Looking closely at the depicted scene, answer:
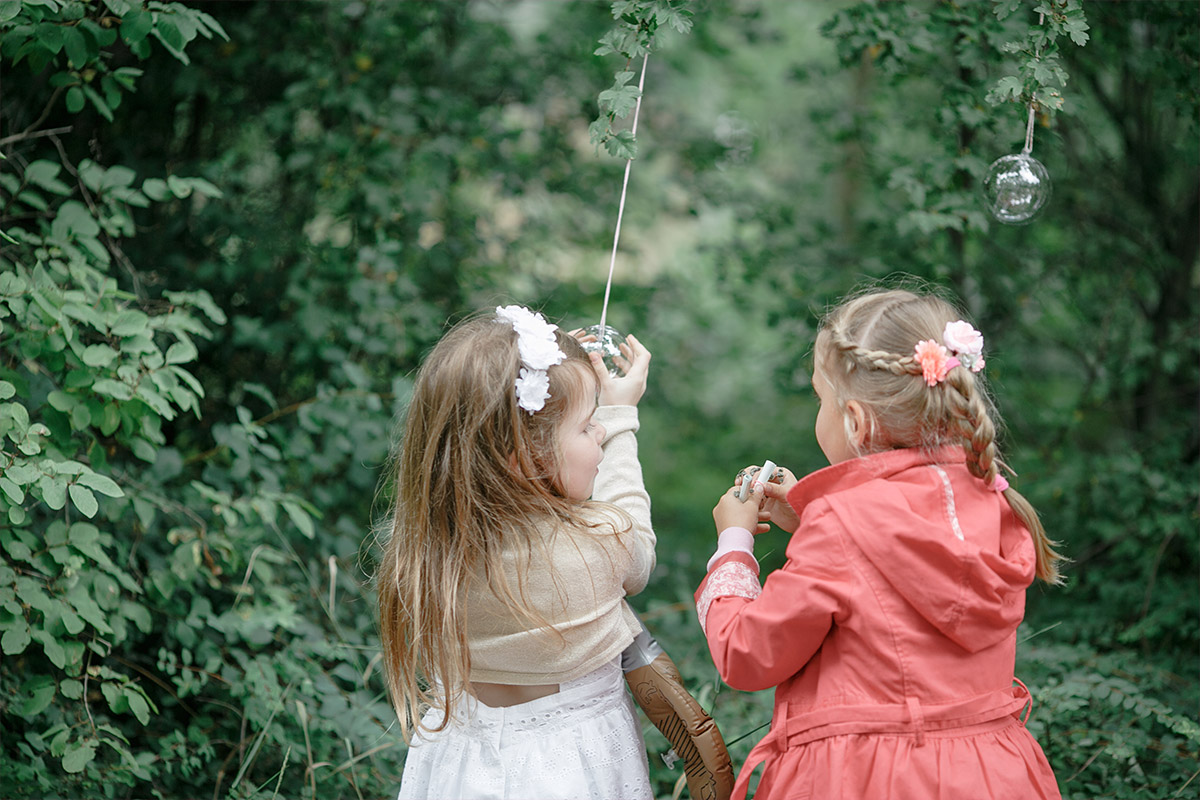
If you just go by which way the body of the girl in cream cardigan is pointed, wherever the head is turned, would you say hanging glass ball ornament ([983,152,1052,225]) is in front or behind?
in front

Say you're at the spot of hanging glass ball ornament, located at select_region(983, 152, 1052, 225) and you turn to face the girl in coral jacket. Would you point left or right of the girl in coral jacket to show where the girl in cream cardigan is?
right

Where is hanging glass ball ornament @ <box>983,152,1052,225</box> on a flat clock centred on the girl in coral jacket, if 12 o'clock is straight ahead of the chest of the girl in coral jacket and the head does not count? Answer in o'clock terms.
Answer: The hanging glass ball ornament is roughly at 2 o'clock from the girl in coral jacket.

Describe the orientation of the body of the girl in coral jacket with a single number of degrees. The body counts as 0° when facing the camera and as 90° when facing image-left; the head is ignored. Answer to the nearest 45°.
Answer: approximately 135°

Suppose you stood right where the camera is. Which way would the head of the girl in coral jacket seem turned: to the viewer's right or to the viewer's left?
to the viewer's left

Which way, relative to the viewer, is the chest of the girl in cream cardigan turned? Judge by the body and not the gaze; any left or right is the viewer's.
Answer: facing away from the viewer and to the right of the viewer

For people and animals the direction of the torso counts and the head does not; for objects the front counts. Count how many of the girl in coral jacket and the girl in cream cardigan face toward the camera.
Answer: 0
